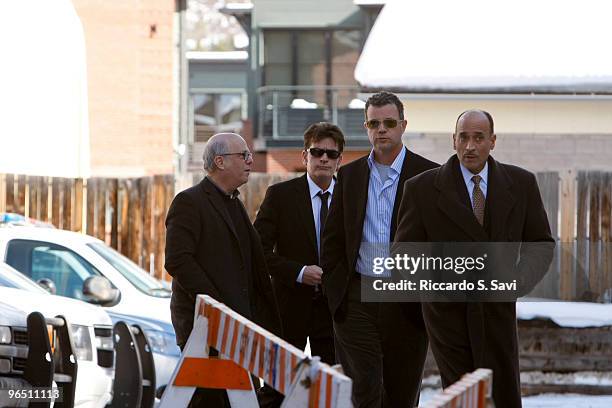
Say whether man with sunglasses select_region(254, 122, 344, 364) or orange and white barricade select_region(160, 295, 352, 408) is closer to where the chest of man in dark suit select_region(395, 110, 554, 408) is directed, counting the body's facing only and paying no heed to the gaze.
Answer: the orange and white barricade

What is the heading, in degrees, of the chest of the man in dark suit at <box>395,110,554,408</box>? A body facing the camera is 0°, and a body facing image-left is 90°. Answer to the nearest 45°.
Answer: approximately 0°

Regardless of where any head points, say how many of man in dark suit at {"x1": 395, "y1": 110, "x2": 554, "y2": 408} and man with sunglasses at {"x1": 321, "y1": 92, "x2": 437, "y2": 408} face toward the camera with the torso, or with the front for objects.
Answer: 2

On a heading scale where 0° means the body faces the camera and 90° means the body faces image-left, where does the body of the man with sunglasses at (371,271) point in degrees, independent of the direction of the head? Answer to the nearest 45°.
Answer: approximately 0°
